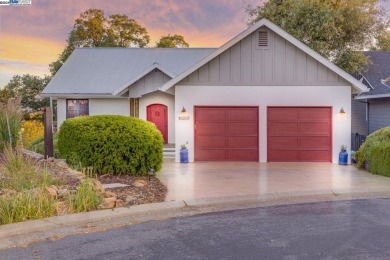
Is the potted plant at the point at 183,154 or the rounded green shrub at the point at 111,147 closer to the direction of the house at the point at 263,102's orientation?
the rounded green shrub

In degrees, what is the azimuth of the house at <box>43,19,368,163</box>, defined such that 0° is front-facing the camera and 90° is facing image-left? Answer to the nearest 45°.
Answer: approximately 0°

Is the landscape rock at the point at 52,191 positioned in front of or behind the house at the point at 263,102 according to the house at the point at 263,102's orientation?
in front

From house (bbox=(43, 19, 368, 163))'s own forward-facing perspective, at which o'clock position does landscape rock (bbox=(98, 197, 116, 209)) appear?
The landscape rock is roughly at 1 o'clock from the house.

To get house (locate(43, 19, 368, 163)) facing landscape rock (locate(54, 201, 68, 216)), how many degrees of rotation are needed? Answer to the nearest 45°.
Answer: approximately 45° to its right

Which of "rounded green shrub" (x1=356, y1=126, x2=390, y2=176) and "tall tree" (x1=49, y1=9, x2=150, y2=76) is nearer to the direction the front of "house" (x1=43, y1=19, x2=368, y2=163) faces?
the rounded green shrub

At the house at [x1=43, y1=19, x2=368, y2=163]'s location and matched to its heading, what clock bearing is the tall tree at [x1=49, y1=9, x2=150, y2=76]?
The tall tree is roughly at 5 o'clock from the house.

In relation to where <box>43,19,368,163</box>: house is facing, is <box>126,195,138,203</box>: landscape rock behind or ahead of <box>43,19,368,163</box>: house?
ahead
